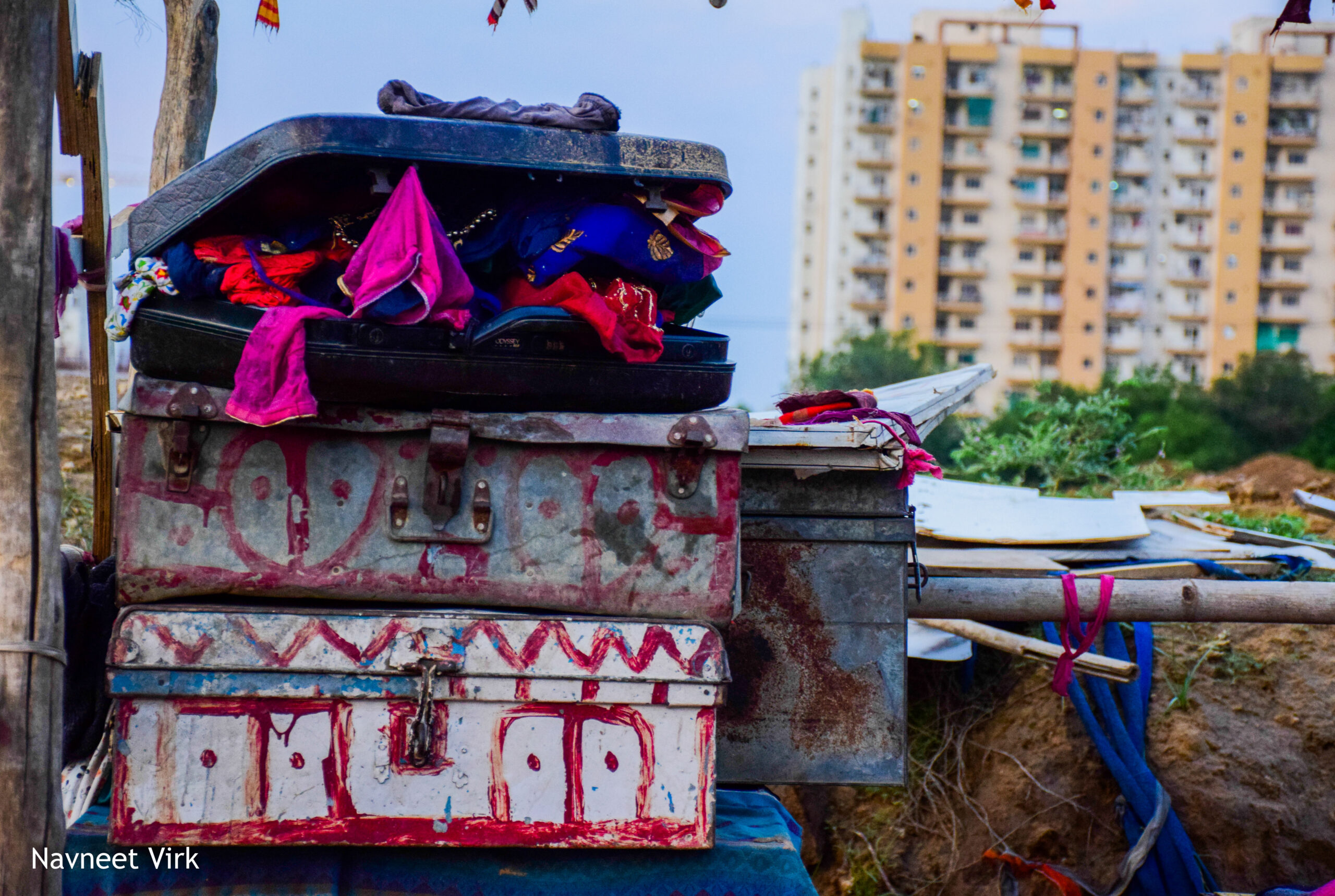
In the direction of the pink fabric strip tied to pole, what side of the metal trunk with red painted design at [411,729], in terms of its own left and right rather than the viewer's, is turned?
left

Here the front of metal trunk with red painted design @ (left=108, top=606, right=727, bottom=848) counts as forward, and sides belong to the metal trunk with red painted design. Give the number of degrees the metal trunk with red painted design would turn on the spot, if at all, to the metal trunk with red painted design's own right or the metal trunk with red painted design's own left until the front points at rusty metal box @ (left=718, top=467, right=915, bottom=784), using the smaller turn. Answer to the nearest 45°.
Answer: approximately 90° to the metal trunk with red painted design's own left

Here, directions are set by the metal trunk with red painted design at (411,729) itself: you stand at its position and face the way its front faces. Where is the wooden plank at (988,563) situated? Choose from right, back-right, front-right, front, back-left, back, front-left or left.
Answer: back-left

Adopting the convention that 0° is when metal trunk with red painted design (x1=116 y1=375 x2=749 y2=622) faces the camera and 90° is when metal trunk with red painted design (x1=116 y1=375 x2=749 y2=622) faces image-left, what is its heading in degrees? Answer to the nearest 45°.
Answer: approximately 0°

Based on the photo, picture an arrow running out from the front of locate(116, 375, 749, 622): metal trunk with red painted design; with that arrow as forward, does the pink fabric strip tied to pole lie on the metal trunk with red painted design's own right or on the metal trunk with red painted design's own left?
on the metal trunk with red painted design's own left

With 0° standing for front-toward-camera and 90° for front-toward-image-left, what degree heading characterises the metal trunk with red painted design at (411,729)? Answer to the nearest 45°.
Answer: approximately 0°

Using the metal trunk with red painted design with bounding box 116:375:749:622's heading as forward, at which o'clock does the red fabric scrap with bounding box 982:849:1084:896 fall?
The red fabric scrap is roughly at 8 o'clock from the metal trunk with red painted design.

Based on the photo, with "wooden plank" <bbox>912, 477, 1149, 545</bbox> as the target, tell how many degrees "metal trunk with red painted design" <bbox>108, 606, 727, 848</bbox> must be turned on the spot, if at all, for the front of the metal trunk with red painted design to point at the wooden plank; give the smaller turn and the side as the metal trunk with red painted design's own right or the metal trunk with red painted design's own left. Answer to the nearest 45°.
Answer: approximately 135° to the metal trunk with red painted design's own left

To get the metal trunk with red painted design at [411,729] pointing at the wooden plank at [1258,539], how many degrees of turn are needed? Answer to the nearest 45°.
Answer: approximately 135° to its left

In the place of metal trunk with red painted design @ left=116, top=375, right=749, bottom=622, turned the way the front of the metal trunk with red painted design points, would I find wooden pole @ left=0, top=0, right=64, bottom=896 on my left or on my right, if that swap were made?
on my right
